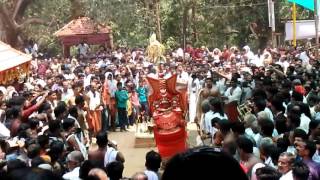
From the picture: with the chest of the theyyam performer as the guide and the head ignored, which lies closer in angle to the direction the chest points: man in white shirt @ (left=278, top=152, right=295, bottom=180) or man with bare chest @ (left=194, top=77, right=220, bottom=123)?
the man in white shirt

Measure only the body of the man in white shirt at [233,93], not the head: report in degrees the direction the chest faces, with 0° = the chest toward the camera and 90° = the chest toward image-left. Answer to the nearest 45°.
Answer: approximately 45°

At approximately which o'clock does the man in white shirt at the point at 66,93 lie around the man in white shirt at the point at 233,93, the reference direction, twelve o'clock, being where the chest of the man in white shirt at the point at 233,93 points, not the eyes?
the man in white shirt at the point at 66,93 is roughly at 2 o'clock from the man in white shirt at the point at 233,93.

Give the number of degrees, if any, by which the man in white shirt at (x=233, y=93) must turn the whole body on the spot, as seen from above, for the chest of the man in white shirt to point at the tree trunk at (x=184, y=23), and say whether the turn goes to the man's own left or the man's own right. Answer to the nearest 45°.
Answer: approximately 135° to the man's own right

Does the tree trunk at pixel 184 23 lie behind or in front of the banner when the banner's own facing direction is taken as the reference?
behind

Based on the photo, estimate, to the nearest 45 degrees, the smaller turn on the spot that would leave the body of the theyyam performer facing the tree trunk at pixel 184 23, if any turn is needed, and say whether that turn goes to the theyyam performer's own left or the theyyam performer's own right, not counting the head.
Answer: approximately 180°

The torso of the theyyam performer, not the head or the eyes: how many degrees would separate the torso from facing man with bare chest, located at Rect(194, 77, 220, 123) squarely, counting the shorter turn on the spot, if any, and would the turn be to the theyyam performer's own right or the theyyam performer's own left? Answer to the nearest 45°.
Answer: approximately 135° to the theyyam performer's own left

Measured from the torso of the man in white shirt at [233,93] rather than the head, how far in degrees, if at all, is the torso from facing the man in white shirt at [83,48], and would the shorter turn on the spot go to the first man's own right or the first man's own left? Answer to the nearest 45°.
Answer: approximately 90° to the first man's own right

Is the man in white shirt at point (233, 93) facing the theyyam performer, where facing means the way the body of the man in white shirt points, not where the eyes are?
yes

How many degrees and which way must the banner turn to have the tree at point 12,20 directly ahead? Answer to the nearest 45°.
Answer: approximately 90° to its right

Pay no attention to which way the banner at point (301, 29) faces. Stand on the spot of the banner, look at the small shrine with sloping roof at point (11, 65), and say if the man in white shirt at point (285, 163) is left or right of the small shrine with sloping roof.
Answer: left

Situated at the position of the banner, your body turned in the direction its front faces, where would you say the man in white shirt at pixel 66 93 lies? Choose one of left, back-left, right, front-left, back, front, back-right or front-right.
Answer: front-right
